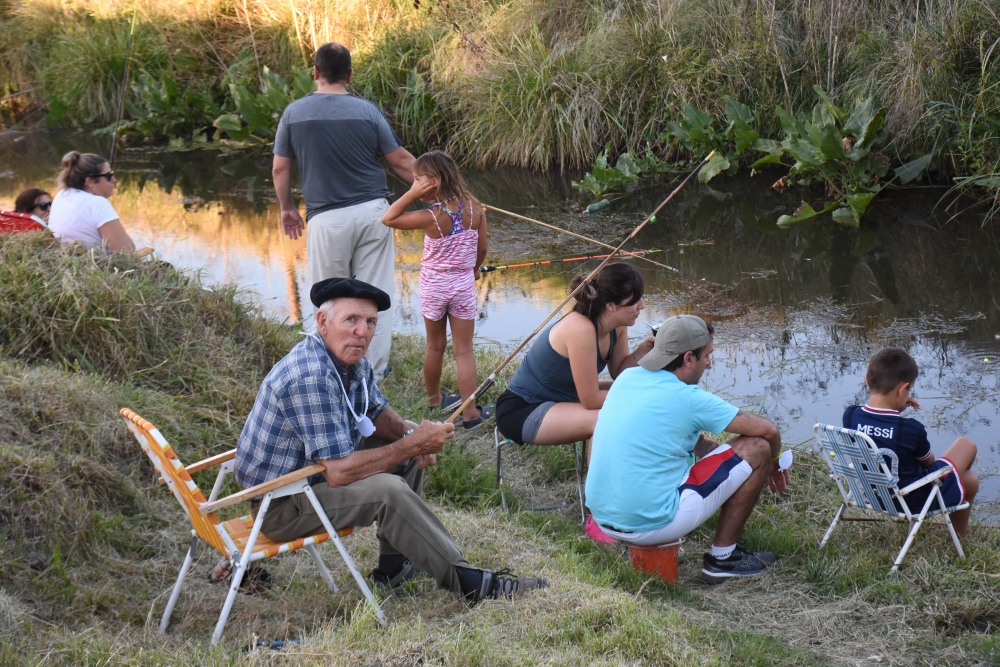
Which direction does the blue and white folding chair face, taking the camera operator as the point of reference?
facing away from the viewer and to the right of the viewer

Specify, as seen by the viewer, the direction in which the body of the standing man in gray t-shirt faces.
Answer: away from the camera

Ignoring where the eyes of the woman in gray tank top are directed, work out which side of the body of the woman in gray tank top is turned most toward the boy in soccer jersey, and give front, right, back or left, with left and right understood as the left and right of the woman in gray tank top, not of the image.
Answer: front

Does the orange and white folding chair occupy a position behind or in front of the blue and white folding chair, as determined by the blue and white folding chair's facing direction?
behind

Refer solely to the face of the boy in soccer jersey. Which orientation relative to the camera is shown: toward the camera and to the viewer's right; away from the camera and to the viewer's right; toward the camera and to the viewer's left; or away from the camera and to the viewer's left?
away from the camera and to the viewer's right

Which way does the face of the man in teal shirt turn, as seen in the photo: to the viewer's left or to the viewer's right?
to the viewer's right

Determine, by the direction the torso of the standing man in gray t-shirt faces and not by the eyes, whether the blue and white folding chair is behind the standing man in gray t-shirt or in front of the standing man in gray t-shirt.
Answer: behind

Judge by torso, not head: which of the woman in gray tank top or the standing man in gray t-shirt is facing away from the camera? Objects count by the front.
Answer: the standing man in gray t-shirt

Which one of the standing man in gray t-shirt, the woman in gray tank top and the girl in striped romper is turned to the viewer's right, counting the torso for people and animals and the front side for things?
the woman in gray tank top

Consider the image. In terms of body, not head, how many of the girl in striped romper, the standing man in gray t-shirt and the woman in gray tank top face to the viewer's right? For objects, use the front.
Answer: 1

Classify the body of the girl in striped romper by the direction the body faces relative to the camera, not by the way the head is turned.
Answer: away from the camera

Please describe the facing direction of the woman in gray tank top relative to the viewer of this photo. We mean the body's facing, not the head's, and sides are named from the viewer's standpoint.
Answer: facing to the right of the viewer
